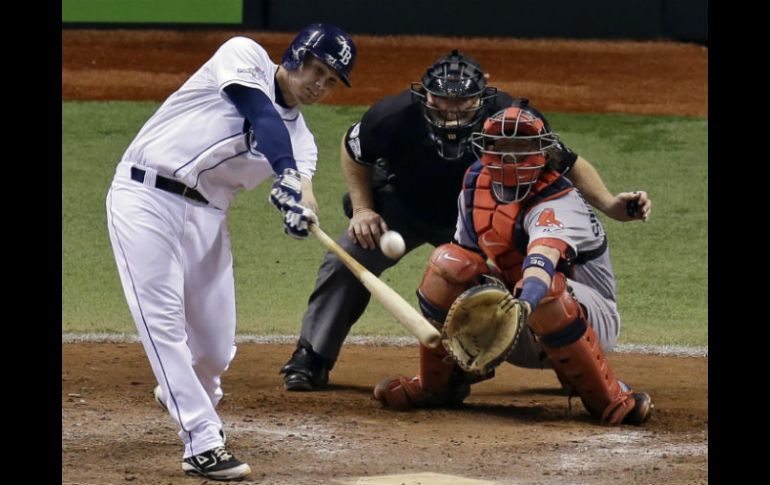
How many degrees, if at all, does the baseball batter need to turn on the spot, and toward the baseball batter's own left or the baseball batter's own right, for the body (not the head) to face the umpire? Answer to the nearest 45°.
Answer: approximately 90° to the baseball batter's own left

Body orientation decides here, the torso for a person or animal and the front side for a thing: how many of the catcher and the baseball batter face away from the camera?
0

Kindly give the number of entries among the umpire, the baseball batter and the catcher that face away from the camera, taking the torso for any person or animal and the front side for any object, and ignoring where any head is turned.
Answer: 0

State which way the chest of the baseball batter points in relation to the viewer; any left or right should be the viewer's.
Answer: facing the viewer and to the right of the viewer

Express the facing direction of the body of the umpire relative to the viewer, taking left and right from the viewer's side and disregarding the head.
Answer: facing the viewer

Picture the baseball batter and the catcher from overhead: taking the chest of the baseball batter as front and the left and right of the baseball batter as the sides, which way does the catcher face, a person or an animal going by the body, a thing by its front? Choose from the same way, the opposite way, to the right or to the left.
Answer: to the right

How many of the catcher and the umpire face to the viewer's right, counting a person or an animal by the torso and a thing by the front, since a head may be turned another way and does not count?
0
